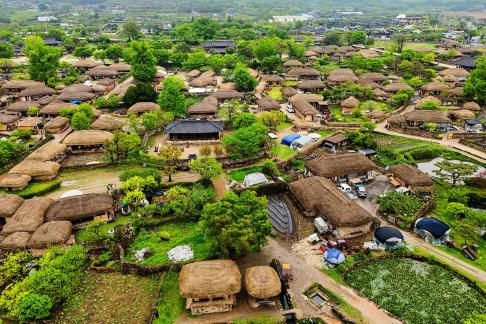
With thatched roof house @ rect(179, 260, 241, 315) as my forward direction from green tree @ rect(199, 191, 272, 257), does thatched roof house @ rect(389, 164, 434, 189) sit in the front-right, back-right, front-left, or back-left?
back-left

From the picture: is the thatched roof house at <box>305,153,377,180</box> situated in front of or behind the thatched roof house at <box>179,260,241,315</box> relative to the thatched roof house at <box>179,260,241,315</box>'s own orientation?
behind

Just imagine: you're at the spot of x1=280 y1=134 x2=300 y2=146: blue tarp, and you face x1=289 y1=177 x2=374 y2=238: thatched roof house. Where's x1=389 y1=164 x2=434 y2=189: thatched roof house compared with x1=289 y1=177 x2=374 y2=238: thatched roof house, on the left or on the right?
left

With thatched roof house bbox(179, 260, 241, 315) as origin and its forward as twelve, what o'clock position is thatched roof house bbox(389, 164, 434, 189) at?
thatched roof house bbox(389, 164, 434, 189) is roughly at 8 o'clock from thatched roof house bbox(179, 260, 241, 315).

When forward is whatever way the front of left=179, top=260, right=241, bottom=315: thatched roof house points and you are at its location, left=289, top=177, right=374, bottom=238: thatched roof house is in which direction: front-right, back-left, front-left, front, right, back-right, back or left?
back-left

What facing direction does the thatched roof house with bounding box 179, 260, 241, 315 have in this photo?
toward the camera

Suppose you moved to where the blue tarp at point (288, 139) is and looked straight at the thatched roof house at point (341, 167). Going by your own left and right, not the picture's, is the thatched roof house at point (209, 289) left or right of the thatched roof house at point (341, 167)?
right

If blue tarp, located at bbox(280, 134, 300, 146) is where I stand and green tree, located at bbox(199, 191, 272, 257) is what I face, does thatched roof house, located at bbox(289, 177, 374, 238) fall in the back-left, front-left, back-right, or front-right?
front-left

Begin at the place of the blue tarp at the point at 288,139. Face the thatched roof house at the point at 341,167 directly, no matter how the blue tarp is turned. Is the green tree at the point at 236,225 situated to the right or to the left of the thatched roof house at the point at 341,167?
right

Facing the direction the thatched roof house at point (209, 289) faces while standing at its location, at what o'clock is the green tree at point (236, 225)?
The green tree is roughly at 7 o'clock from the thatched roof house.

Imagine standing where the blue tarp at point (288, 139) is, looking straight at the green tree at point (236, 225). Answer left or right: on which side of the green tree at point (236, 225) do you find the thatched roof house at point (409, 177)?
left

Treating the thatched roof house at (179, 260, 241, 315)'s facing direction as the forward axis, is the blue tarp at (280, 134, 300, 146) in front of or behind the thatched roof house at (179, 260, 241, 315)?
behind
